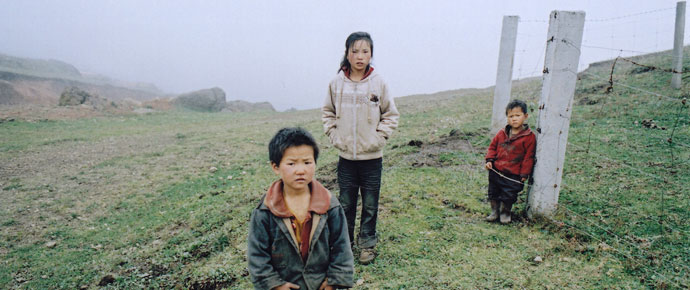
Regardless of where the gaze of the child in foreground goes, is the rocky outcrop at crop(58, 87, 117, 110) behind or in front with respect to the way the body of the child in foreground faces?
behind

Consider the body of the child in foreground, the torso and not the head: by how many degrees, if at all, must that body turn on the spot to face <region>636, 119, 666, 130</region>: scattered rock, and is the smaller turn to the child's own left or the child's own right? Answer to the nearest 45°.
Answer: approximately 135° to the child's own left

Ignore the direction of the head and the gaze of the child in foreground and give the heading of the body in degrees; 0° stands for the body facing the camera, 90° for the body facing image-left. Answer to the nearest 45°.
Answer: approximately 0°

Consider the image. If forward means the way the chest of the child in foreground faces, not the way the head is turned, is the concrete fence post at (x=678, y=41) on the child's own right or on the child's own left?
on the child's own left

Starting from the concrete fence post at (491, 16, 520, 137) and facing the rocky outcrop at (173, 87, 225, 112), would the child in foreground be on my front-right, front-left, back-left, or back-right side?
back-left

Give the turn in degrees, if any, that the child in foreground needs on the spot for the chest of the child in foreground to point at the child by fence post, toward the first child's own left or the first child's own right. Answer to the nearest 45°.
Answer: approximately 135° to the first child's own left

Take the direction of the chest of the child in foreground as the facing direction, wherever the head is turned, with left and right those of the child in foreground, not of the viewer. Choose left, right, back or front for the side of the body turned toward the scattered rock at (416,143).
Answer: back

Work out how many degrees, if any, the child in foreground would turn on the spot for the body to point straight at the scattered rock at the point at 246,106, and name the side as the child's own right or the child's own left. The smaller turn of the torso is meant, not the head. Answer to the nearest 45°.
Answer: approximately 180°

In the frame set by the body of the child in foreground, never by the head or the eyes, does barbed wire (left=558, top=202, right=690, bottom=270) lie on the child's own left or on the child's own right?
on the child's own left
